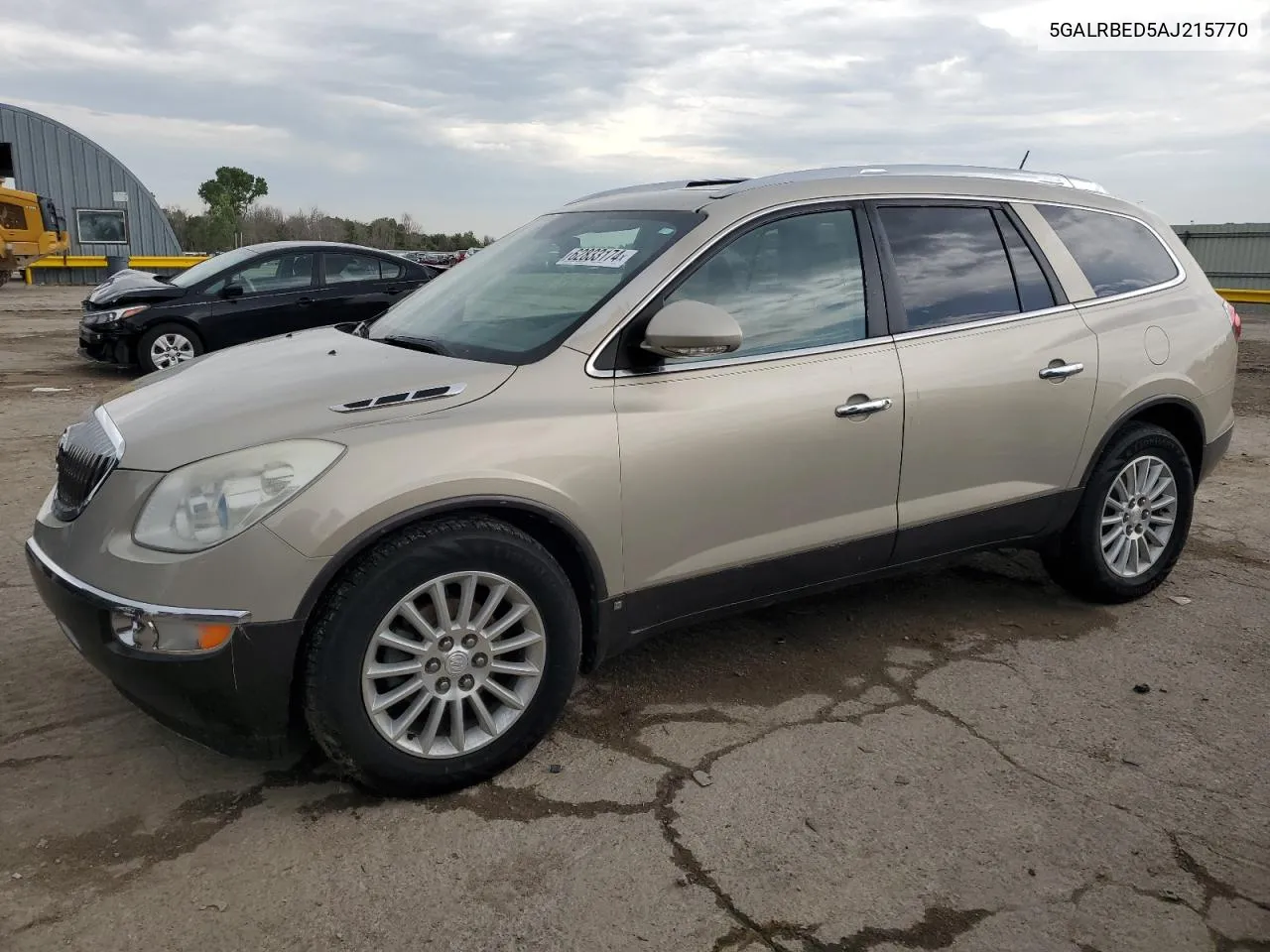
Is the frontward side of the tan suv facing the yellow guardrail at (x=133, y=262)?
no

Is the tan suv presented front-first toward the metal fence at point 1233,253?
no

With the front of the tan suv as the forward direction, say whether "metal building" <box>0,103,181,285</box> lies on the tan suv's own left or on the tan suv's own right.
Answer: on the tan suv's own right

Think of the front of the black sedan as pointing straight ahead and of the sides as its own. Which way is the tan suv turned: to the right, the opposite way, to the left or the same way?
the same way

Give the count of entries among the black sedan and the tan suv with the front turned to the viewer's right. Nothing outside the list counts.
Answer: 0

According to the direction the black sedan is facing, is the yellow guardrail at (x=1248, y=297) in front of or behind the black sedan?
behind

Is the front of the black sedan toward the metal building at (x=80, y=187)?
no

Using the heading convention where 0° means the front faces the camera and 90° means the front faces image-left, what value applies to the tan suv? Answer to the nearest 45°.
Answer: approximately 45°

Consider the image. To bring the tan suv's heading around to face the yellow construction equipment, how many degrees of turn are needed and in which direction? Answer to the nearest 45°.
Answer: approximately 90° to its right

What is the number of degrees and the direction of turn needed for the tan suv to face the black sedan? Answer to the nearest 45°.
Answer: approximately 90° to its right

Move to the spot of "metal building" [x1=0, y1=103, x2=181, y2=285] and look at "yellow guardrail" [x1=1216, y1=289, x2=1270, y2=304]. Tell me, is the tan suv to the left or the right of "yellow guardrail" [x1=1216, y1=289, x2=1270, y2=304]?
right

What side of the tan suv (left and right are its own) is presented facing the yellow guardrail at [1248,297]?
back

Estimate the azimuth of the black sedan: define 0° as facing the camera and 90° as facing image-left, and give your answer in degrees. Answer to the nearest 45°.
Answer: approximately 45°
